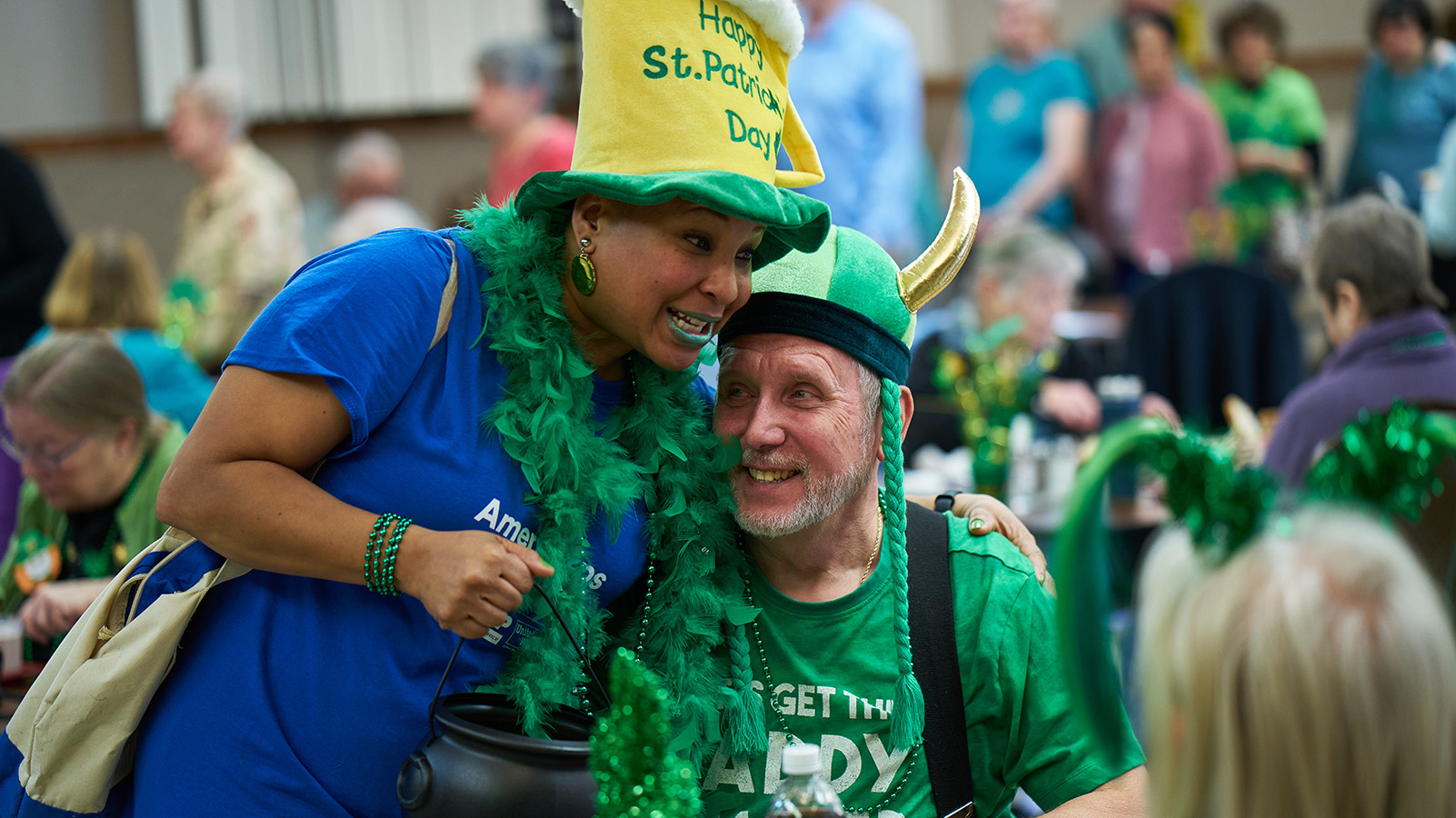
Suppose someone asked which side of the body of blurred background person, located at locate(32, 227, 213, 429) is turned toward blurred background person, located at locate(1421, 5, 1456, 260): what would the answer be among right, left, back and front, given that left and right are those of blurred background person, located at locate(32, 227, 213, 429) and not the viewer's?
right

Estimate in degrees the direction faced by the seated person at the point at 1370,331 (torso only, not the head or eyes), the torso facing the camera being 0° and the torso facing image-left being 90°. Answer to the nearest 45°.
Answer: approximately 135°

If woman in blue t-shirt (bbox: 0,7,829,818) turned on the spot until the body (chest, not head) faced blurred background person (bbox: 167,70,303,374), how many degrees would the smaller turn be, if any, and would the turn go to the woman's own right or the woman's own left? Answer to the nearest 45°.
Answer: approximately 135° to the woman's own left

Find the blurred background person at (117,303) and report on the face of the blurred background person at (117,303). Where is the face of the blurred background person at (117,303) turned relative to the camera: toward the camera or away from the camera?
away from the camera

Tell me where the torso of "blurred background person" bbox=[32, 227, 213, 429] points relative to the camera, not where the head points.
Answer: away from the camera

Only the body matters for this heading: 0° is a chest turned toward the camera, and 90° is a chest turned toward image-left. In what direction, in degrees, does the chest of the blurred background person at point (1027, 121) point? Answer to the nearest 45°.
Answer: approximately 45°

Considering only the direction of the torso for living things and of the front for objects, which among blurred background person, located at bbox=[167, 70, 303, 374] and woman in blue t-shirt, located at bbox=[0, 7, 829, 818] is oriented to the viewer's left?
the blurred background person

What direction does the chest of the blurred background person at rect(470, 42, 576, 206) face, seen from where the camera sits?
to the viewer's left

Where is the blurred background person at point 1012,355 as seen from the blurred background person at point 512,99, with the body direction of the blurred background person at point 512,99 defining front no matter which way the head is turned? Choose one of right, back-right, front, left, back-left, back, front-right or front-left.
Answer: back-left
